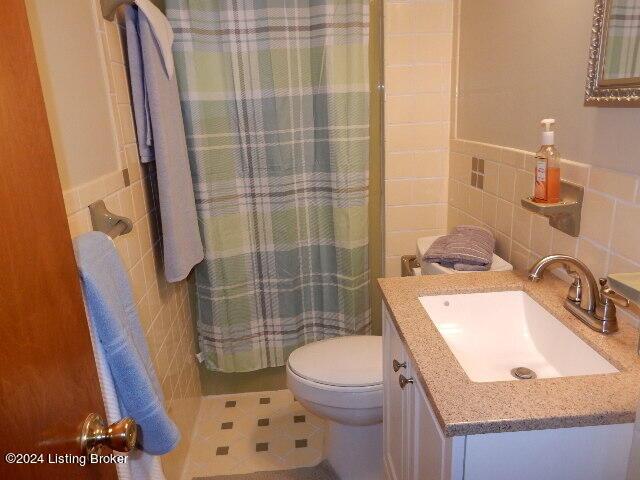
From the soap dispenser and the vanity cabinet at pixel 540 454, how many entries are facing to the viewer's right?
0

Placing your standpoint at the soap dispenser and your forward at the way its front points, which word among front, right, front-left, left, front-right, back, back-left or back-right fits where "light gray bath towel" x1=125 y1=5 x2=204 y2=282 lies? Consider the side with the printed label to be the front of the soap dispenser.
front-right

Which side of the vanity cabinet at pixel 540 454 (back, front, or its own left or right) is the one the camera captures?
left

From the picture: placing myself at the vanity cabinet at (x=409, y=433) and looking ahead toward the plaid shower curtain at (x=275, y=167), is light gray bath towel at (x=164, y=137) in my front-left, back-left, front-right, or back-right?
front-left

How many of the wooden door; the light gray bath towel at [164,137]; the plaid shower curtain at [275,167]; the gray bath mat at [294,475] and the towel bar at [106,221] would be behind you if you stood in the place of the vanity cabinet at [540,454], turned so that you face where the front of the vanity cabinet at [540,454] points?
0

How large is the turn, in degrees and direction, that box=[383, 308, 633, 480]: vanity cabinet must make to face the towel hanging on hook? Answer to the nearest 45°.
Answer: approximately 45° to its right

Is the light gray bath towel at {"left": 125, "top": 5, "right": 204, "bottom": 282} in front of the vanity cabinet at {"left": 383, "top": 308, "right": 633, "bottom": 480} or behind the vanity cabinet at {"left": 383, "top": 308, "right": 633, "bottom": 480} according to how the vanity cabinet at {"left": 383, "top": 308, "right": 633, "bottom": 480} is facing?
in front

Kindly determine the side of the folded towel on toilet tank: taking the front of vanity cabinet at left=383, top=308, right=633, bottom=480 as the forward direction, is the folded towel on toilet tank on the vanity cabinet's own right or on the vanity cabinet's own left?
on the vanity cabinet's own right

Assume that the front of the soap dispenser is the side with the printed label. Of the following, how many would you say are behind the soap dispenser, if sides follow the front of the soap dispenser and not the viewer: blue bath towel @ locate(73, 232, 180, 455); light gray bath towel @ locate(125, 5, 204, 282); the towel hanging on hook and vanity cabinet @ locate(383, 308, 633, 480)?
0

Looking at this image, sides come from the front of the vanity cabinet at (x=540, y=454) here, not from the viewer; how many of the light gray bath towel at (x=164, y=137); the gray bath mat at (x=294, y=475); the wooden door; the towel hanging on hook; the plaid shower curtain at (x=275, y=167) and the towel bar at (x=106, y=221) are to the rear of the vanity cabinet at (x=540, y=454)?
0

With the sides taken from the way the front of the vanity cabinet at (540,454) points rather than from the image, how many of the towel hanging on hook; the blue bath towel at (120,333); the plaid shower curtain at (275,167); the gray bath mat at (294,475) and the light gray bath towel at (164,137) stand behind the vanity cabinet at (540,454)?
0

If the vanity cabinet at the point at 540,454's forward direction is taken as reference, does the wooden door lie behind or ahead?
ahead

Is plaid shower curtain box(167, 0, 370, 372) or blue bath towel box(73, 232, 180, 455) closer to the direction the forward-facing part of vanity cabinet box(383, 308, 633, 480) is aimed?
the blue bath towel

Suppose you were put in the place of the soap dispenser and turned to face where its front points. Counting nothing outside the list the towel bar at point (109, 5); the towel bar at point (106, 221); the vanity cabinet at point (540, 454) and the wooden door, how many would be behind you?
0

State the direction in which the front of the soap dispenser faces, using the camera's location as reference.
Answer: facing the viewer and to the left of the viewer

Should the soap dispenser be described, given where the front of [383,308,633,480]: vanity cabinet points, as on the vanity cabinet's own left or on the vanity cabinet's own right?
on the vanity cabinet's own right

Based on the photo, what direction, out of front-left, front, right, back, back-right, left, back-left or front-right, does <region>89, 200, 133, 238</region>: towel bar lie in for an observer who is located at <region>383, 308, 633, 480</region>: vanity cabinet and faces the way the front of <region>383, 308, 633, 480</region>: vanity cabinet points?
front
